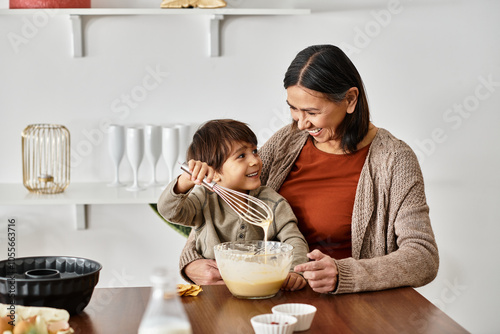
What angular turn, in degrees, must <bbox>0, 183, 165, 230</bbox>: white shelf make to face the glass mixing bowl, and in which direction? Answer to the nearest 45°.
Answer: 0° — it already faces it

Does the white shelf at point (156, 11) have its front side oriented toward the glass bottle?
yes

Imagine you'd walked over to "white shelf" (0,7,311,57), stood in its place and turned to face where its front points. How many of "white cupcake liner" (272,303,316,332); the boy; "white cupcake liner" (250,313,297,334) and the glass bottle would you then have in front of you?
4

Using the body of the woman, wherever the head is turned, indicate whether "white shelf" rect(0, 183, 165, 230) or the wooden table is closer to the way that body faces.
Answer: the wooden table

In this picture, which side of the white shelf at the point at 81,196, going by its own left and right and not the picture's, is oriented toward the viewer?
front

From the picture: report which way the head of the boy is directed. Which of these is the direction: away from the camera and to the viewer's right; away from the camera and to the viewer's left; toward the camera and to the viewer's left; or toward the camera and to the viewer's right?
toward the camera and to the viewer's right

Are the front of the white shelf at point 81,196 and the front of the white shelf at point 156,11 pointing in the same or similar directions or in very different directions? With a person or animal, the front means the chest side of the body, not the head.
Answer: same or similar directions

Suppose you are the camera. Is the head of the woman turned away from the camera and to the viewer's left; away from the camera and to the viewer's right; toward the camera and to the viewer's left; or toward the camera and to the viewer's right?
toward the camera and to the viewer's left

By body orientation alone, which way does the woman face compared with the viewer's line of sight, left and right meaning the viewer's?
facing the viewer and to the left of the viewer

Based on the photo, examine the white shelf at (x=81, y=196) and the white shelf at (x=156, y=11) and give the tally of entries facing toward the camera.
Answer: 2

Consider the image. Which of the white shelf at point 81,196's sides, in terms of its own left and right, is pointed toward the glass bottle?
front

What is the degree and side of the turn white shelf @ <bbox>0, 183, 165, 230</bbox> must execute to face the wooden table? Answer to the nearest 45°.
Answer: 0° — it already faces it

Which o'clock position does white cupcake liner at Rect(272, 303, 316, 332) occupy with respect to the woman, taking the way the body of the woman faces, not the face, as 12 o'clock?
The white cupcake liner is roughly at 11 o'clock from the woman.

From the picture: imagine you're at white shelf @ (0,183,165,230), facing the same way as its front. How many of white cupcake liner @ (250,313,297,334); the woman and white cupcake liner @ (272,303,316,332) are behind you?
0

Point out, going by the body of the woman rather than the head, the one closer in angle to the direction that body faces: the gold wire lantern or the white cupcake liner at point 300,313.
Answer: the white cupcake liner

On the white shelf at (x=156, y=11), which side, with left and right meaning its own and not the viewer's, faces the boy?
front
